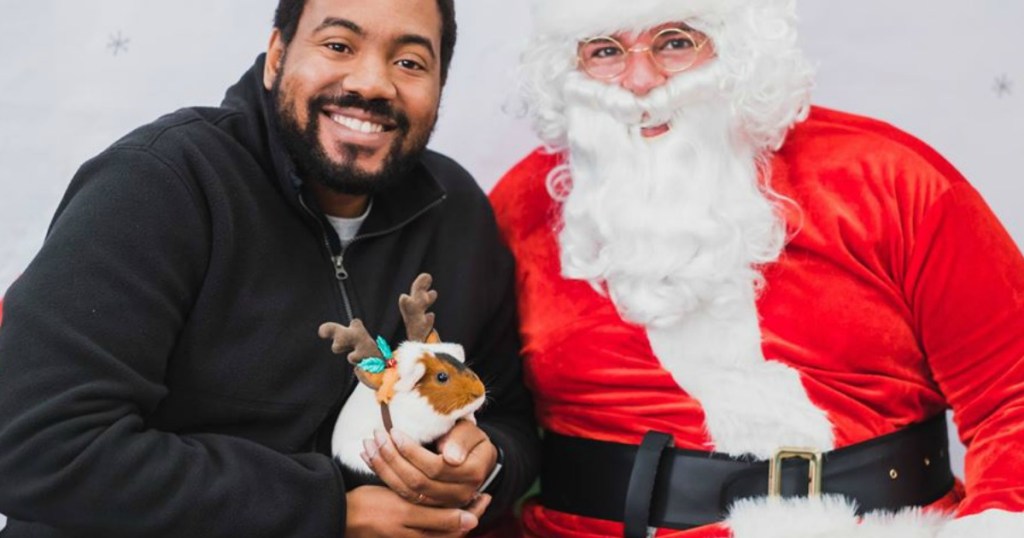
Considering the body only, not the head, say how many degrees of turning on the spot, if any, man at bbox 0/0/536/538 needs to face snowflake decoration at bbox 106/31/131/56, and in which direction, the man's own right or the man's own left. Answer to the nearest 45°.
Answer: approximately 135° to the man's own left

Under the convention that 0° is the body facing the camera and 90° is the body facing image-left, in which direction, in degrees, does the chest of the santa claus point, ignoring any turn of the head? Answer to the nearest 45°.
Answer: approximately 0°

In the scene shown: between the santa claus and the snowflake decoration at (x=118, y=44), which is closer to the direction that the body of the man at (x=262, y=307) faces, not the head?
the santa claus

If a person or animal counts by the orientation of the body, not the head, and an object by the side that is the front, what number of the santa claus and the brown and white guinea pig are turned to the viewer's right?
1

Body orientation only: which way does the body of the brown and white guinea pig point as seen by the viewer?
to the viewer's right

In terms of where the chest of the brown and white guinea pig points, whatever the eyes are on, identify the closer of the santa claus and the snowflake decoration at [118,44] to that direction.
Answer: the santa claus

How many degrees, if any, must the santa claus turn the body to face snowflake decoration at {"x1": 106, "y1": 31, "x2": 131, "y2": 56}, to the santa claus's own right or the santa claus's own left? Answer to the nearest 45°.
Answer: approximately 90° to the santa claus's own right

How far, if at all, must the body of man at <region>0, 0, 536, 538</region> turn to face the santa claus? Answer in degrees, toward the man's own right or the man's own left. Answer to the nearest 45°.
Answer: approximately 45° to the man's own left

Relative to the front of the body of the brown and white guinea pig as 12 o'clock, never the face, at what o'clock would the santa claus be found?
The santa claus is roughly at 11 o'clock from the brown and white guinea pig.

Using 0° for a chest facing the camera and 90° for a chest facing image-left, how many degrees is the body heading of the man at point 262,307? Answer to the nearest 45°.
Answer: approximately 315°

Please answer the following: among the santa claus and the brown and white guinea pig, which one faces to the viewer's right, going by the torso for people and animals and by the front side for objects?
the brown and white guinea pig

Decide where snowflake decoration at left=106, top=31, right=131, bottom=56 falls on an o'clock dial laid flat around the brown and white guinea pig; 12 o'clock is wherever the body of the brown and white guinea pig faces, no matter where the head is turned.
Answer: The snowflake decoration is roughly at 8 o'clock from the brown and white guinea pig.
